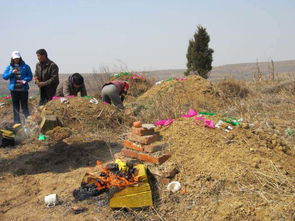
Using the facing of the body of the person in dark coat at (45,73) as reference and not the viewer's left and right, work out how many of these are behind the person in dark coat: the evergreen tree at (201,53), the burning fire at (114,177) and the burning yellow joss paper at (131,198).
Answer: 1

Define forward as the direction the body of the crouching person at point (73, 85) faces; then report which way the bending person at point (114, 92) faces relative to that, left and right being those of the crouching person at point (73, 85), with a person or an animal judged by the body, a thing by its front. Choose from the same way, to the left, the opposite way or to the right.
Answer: to the left

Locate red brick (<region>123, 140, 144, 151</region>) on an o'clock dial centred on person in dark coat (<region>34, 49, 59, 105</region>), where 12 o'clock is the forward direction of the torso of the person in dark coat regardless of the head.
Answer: The red brick is roughly at 10 o'clock from the person in dark coat.

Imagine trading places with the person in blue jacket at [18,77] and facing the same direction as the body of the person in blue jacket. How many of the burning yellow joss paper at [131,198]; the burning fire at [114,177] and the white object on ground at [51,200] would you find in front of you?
3

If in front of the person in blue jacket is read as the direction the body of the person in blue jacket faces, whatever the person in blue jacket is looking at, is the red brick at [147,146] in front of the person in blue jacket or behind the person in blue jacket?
in front

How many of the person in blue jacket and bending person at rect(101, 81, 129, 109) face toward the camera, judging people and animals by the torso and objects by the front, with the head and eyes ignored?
1

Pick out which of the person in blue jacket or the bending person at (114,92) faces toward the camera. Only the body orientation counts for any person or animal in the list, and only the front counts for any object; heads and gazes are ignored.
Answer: the person in blue jacket

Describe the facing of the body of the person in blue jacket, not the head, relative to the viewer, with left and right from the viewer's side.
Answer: facing the viewer

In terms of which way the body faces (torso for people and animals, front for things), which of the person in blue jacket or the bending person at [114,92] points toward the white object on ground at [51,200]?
the person in blue jacket
